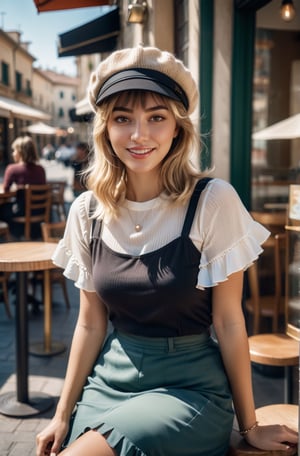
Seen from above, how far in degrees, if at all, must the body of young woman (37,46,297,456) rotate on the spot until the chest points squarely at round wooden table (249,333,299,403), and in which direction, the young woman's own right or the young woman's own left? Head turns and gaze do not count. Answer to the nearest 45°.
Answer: approximately 135° to the young woman's own left

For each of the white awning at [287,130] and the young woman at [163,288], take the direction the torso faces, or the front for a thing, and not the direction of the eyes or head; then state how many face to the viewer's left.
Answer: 1

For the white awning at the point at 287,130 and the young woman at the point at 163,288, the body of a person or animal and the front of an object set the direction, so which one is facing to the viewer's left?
the white awning

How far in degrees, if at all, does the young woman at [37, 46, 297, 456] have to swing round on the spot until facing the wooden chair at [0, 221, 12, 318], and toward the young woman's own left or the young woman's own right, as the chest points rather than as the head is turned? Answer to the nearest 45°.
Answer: approximately 135° to the young woman's own right

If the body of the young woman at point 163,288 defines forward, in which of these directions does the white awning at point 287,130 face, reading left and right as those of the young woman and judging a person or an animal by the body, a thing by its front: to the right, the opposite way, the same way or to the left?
to the right

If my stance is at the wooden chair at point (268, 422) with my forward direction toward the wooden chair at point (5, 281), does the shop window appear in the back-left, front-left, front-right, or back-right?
front-right

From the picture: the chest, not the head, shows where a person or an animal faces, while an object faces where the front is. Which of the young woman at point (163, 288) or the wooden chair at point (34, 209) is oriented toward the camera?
the young woman

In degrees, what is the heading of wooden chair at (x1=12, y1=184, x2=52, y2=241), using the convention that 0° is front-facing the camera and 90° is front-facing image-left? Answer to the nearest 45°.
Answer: approximately 135°

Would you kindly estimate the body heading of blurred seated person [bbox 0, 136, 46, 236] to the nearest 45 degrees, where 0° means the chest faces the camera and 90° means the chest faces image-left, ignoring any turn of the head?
approximately 135°

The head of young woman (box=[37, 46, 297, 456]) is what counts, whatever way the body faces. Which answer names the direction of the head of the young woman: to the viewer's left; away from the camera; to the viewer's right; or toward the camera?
toward the camera

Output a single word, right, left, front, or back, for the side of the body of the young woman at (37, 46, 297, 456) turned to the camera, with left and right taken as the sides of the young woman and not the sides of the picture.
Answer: front

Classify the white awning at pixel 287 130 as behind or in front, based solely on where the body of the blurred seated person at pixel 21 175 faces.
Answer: behind

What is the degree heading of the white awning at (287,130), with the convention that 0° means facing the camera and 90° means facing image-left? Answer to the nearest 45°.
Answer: approximately 90°
